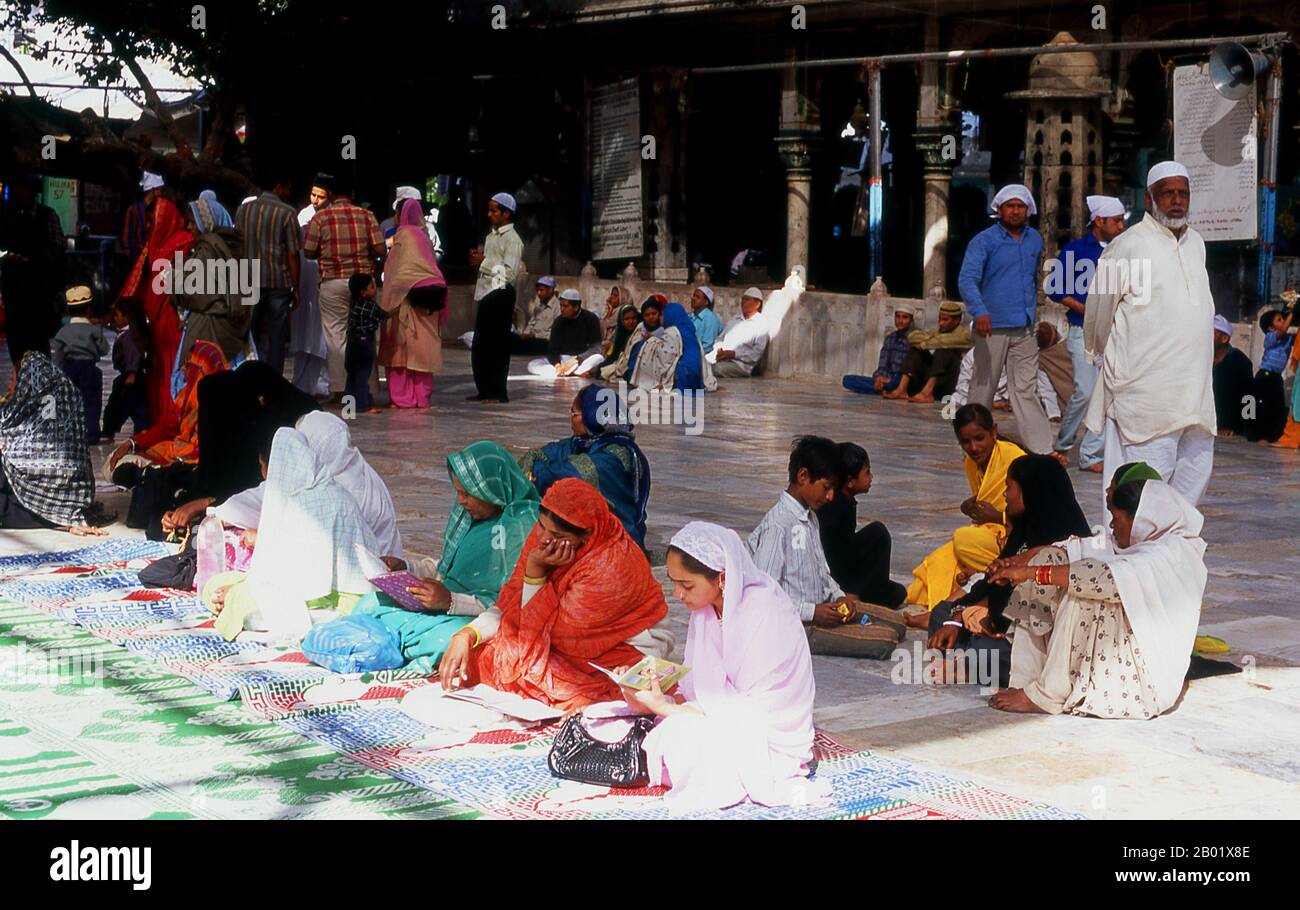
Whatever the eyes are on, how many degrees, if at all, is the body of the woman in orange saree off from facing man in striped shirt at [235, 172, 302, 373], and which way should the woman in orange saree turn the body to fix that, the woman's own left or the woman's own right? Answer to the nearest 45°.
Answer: approximately 135° to the woman's own right

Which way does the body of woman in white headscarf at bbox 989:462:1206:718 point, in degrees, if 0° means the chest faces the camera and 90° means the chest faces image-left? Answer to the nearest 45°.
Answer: approximately 90°

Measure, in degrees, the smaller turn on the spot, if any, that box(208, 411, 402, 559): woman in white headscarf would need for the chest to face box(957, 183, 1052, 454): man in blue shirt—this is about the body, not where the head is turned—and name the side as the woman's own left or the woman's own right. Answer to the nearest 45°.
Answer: approximately 135° to the woman's own right

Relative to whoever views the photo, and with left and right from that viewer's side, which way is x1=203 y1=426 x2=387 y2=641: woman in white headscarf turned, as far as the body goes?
facing to the left of the viewer

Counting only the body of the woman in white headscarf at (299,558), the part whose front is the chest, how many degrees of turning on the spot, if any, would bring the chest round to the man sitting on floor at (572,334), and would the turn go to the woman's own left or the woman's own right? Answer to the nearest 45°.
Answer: approximately 90° to the woman's own right

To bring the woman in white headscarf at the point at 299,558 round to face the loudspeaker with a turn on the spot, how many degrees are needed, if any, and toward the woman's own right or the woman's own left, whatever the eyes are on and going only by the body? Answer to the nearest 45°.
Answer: approximately 135° to the woman's own right

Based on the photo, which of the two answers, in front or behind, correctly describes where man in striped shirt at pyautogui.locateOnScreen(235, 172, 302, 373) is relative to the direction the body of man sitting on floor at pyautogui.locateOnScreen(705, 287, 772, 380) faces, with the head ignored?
in front

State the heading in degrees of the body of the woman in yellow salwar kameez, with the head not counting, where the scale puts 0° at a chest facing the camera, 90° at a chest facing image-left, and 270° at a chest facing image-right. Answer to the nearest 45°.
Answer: approximately 45°

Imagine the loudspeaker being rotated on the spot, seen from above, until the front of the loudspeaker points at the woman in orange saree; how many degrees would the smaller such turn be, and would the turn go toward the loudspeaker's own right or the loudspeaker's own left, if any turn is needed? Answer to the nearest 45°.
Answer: approximately 45° to the loudspeaker's own left
